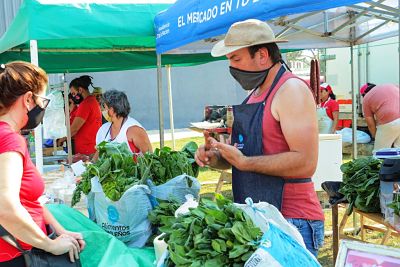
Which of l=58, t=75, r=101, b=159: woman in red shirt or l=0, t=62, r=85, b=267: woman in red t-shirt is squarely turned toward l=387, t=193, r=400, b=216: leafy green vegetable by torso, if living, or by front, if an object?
the woman in red t-shirt

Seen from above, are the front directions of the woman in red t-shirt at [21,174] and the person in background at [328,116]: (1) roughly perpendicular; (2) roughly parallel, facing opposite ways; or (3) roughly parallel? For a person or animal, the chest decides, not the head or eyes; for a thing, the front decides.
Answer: roughly parallel, facing opposite ways

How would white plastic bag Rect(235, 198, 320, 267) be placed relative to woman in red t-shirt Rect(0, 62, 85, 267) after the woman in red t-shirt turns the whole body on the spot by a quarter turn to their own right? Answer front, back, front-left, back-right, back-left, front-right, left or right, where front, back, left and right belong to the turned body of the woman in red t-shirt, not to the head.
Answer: front-left

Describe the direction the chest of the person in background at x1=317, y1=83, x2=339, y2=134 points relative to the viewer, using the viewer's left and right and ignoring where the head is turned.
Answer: facing the viewer and to the left of the viewer

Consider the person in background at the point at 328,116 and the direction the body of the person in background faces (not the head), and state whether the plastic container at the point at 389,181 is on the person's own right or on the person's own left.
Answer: on the person's own left

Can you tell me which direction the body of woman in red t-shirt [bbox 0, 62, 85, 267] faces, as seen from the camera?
to the viewer's right

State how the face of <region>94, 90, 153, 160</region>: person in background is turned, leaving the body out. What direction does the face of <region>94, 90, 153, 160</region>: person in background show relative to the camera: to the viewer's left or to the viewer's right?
to the viewer's left
